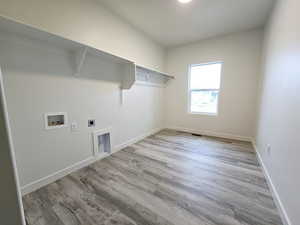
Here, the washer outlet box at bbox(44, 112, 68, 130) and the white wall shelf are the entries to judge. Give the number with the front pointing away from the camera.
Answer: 0

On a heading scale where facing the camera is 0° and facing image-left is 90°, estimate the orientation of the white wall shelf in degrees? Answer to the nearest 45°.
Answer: approximately 315°

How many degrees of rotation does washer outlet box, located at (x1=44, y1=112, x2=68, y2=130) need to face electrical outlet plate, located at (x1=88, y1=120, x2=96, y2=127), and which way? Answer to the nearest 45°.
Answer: approximately 45° to its left

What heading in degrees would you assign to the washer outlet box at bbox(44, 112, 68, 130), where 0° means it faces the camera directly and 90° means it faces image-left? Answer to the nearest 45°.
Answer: approximately 315°
